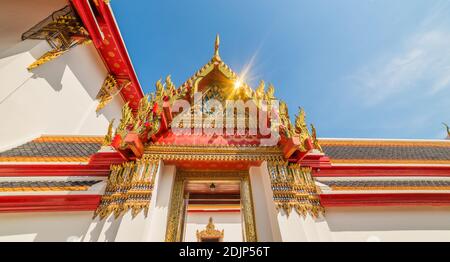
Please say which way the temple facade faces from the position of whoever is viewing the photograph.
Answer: facing the viewer
